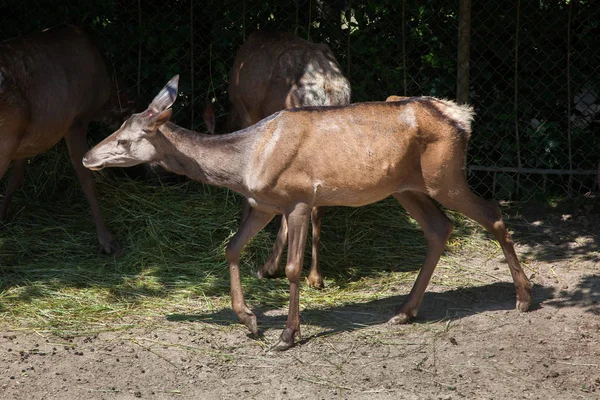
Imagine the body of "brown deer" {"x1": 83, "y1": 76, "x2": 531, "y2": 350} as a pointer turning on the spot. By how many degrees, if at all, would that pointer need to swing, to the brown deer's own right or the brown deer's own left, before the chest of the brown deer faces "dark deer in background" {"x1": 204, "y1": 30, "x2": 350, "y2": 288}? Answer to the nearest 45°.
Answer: approximately 90° to the brown deer's own right

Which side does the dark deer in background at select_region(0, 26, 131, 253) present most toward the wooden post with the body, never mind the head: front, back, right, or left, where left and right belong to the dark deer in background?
back

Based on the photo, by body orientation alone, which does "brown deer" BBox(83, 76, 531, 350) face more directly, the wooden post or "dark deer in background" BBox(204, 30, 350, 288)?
the dark deer in background

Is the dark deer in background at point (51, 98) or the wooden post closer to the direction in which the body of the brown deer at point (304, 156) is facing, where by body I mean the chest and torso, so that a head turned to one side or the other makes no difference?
the dark deer in background

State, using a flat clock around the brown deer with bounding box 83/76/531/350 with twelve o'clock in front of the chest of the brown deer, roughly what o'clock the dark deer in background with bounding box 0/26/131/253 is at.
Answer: The dark deer in background is roughly at 1 o'clock from the brown deer.

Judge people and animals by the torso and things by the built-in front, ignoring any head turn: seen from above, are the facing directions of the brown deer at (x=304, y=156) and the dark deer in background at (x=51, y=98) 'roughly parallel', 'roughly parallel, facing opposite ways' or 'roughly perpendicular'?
roughly parallel

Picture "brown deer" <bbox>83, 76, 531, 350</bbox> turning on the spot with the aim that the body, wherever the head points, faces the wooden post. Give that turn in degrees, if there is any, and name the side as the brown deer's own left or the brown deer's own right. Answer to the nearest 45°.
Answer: approximately 135° to the brown deer's own right

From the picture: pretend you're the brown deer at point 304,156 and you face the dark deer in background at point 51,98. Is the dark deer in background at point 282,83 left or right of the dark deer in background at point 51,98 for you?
right

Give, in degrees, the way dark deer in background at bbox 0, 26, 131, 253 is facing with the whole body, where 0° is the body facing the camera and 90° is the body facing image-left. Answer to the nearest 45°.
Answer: approximately 90°

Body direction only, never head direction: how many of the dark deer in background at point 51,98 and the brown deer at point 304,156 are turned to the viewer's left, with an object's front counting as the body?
2

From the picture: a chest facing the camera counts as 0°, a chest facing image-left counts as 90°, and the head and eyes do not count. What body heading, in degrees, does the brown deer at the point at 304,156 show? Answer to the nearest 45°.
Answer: approximately 90°

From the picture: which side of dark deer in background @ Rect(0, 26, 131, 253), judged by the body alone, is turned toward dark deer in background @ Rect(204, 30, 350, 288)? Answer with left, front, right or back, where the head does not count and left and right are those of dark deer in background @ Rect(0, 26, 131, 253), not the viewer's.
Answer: back
